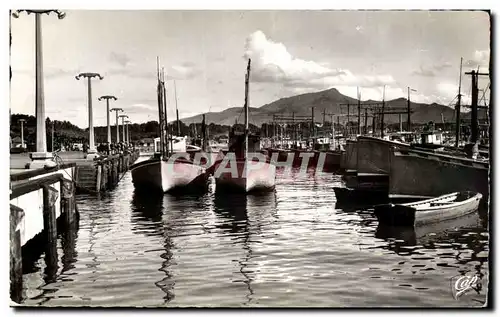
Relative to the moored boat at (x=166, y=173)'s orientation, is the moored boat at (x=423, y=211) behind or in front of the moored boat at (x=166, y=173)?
in front

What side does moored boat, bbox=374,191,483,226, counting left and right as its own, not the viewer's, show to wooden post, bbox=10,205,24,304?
back

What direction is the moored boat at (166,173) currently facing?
toward the camera

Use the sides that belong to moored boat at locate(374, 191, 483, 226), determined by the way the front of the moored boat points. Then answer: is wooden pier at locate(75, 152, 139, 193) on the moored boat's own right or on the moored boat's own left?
on the moored boat's own left

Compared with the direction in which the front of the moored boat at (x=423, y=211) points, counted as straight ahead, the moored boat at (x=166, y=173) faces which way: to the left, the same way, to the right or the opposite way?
to the right

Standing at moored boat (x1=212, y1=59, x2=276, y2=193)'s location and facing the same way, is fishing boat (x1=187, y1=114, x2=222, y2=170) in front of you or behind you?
behind

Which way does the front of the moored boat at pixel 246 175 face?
toward the camera

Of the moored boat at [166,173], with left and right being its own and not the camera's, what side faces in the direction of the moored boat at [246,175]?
left

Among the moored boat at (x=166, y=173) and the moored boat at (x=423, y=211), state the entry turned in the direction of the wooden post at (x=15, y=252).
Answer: the moored boat at (x=166, y=173)

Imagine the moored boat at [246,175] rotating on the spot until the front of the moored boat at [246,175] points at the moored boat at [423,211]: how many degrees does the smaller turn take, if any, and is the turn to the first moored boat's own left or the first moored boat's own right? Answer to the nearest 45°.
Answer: approximately 45° to the first moored boat's own left
